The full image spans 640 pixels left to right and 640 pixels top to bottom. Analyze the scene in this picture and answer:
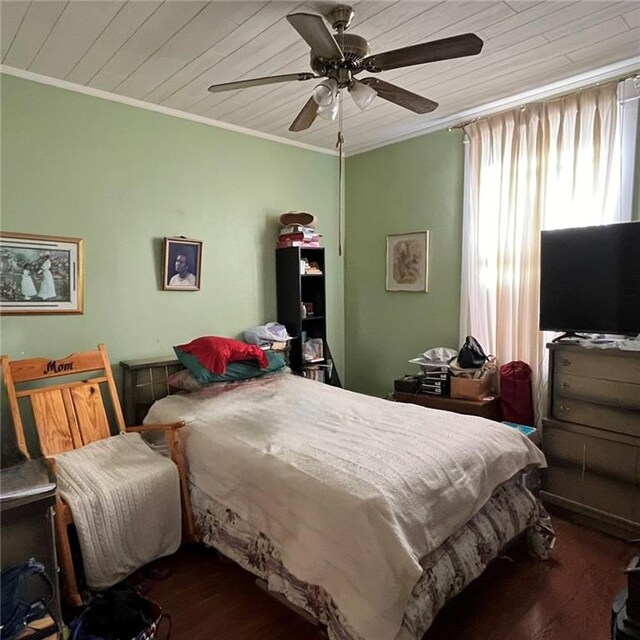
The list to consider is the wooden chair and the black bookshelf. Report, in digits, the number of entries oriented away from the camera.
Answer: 0

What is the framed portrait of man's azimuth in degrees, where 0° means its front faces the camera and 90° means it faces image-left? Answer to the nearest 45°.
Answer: approximately 315°

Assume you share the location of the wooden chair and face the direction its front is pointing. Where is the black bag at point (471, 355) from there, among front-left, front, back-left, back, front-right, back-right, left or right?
front-left

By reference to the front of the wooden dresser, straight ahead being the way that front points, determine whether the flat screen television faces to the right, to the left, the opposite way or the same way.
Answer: the same way

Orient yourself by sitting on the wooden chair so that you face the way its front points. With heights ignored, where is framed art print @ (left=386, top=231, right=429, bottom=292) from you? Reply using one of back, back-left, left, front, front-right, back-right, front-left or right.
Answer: front-left

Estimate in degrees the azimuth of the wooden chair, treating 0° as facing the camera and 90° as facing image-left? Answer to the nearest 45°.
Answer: approximately 315°

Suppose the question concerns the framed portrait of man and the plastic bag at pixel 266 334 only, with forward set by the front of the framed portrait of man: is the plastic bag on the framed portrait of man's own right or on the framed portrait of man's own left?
on the framed portrait of man's own left

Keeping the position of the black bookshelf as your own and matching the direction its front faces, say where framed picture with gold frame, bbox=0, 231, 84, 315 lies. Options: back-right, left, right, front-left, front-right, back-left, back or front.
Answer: right

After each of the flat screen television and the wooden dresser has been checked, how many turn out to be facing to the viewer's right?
0

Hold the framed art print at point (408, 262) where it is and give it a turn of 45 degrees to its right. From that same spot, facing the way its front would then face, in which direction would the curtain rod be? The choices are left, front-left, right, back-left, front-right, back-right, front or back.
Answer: back-left

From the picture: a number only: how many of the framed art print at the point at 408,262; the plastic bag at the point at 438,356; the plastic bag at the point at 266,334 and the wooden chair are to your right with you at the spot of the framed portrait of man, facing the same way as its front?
1

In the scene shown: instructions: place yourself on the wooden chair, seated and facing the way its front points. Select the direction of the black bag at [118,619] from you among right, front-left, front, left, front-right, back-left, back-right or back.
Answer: front-right

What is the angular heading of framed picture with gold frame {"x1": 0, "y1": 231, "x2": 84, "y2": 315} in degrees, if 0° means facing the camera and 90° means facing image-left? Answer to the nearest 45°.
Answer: approximately 315°

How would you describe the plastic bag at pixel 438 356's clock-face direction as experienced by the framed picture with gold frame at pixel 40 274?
The plastic bag is roughly at 11 o'clock from the framed picture with gold frame.

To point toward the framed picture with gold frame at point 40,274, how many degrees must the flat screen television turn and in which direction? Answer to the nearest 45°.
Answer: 0° — it already faces it

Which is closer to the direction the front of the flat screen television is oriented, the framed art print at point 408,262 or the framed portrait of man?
the framed portrait of man

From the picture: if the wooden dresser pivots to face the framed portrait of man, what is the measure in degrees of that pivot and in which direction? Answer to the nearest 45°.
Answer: approximately 45° to its right

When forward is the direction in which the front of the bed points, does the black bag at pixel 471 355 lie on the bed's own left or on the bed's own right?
on the bed's own left

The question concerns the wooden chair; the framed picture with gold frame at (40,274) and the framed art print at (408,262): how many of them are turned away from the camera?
0
